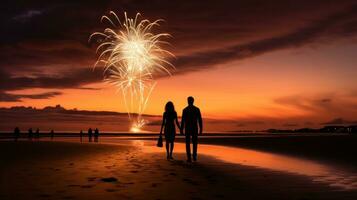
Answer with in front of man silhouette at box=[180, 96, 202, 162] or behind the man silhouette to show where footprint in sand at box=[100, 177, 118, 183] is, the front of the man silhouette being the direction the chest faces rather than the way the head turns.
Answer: behind

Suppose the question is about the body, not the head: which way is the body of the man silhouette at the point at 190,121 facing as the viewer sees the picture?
away from the camera
